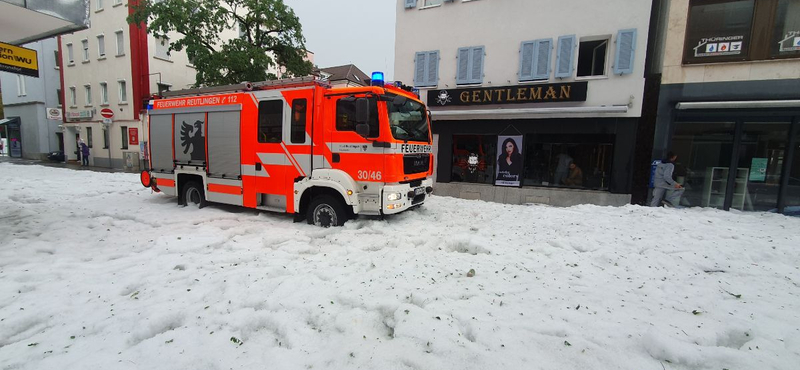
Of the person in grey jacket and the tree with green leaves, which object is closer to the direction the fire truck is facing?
the person in grey jacket

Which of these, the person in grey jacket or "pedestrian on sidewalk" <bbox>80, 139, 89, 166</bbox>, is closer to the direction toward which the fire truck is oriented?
the person in grey jacket

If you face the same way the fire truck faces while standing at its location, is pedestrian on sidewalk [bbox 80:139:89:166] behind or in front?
behind

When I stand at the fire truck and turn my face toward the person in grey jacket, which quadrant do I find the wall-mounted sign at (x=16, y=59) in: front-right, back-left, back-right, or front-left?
back-left

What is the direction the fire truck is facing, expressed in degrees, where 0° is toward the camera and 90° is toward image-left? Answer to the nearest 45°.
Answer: approximately 315°

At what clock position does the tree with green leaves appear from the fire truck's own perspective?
The tree with green leaves is roughly at 7 o'clock from the fire truck.

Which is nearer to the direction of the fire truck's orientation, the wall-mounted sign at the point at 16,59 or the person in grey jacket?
the person in grey jacket
